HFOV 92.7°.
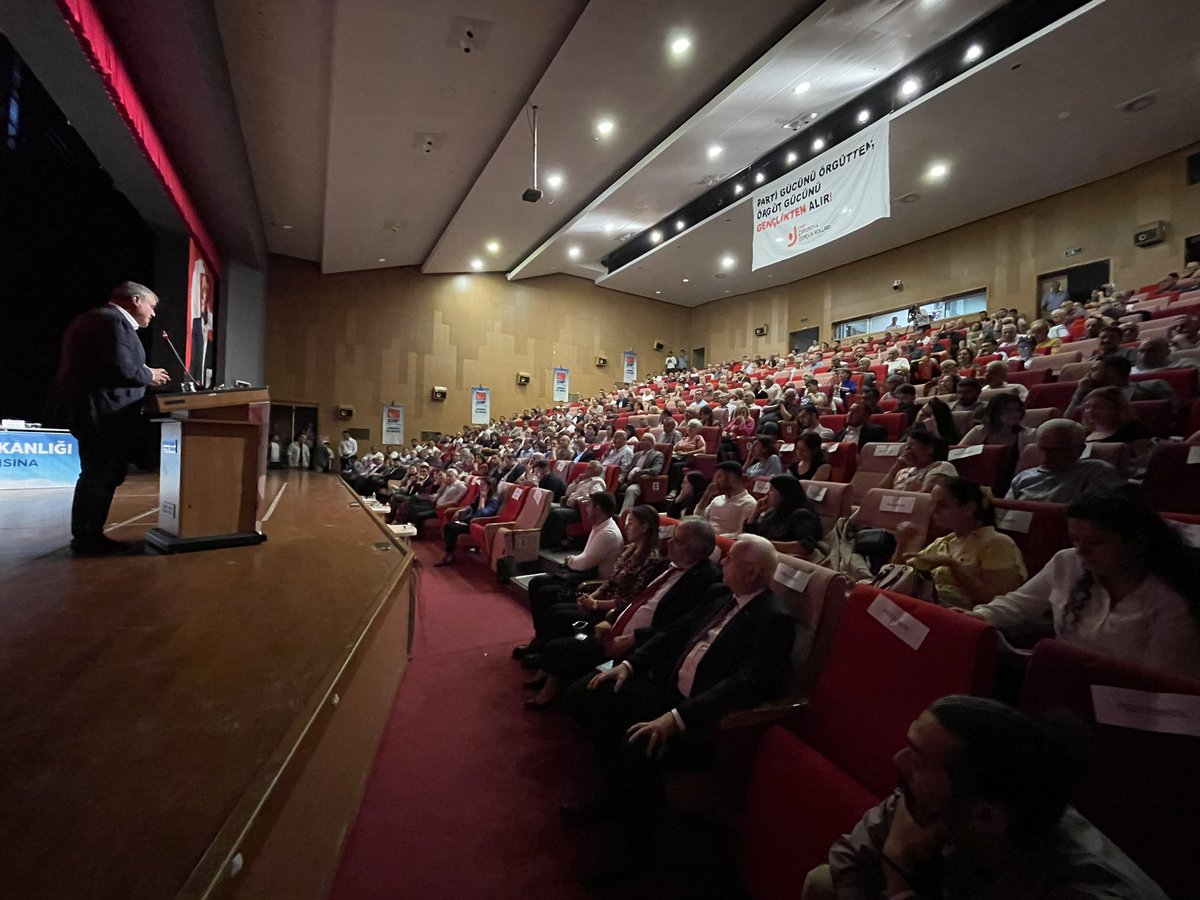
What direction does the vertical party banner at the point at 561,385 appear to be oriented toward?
toward the camera

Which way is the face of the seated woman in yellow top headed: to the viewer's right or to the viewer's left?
to the viewer's left

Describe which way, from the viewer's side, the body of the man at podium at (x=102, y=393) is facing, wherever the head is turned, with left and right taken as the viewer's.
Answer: facing to the right of the viewer

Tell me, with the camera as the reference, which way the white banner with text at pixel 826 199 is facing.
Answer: facing the viewer and to the left of the viewer

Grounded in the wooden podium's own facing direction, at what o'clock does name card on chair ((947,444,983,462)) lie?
The name card on chair is roughly at 1 o'clock from the wooden podium.

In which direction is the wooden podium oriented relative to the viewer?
to the viewer's right

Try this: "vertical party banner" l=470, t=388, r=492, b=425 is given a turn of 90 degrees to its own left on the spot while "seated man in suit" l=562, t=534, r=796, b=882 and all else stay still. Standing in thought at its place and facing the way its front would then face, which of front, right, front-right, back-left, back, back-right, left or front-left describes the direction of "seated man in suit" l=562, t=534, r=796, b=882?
right

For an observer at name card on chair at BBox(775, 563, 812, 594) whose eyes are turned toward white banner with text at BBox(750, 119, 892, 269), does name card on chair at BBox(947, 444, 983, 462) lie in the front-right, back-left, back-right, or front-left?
front-right

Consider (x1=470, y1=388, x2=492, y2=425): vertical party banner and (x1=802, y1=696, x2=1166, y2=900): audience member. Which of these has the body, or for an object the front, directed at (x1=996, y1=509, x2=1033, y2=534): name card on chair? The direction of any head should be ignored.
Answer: the vertical party banner

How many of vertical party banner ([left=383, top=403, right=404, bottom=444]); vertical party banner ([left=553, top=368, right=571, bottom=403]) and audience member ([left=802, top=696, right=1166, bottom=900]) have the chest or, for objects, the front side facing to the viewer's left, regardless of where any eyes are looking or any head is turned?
1

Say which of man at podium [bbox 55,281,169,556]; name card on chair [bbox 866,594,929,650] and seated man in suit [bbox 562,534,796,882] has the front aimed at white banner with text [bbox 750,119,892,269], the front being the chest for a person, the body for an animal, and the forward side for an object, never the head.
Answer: the man at podium

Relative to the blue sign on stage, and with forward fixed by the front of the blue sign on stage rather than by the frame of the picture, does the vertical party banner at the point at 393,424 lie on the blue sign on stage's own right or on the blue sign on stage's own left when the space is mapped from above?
on the blue sign on stage's own left

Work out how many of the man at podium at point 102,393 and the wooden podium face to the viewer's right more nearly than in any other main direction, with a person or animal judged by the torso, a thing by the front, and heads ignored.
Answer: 2

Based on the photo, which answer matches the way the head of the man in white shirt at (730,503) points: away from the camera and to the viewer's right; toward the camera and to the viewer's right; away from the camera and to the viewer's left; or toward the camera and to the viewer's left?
toward the camera and to the viewer's left

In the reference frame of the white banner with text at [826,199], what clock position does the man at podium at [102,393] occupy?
The man at podium is roughly at 11 o'clock from the white banner with text.

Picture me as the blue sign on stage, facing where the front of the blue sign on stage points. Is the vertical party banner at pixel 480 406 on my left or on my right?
on my left
